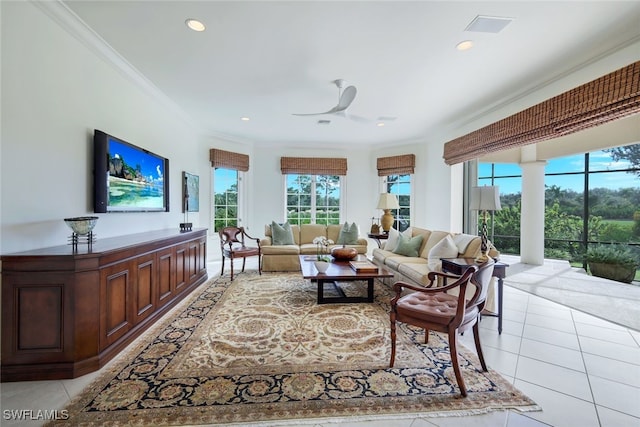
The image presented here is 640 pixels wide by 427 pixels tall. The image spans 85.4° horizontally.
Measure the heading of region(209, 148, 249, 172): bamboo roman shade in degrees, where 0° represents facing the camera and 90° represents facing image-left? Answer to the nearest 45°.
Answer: approximately 315°

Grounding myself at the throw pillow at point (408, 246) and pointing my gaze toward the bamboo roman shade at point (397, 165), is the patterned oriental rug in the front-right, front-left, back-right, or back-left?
back-left

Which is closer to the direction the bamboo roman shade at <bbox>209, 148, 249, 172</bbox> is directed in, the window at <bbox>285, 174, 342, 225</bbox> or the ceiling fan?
the ceiling fan

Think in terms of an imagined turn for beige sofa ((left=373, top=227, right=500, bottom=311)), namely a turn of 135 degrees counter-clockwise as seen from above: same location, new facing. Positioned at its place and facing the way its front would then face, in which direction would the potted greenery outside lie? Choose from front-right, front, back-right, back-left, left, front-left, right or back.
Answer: front-left

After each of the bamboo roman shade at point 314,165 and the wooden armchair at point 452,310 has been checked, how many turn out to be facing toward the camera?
1

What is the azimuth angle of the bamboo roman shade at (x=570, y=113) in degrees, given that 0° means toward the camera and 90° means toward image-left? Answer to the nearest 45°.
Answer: approximately 45°

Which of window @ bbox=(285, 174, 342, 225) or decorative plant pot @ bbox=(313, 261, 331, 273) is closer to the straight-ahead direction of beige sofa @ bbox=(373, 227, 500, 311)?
the decorative plant pot

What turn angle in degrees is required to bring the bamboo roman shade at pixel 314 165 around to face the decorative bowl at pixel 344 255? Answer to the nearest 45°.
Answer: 0° — it already faces it

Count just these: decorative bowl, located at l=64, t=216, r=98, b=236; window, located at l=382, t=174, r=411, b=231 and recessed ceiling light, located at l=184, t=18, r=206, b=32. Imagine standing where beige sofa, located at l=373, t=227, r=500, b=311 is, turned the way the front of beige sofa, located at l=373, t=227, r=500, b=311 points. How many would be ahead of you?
2

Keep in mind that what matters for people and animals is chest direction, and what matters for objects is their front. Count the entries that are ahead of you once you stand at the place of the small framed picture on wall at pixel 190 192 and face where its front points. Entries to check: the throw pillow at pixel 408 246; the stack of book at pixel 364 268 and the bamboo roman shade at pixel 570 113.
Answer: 3
